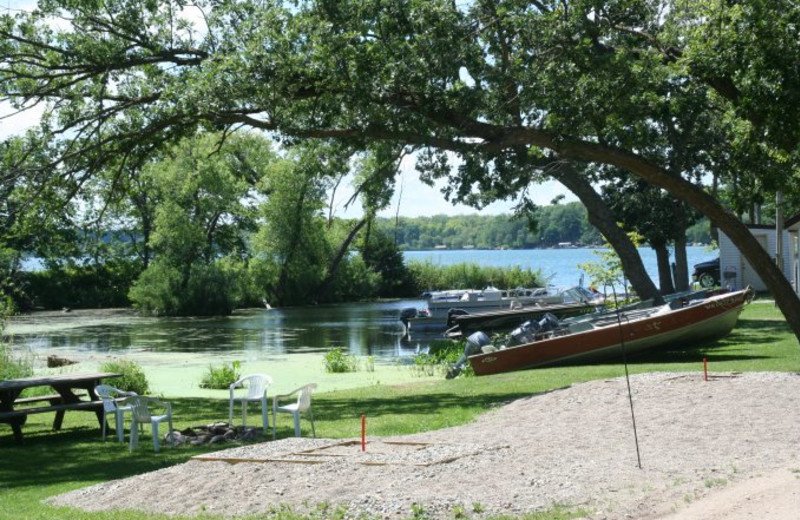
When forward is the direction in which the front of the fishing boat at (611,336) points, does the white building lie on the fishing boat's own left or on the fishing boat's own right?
on the fishing boat's own left

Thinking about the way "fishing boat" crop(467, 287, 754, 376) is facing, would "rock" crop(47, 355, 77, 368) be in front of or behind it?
behind

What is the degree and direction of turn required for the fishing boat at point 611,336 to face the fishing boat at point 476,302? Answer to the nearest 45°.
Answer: approximately 90° to its left

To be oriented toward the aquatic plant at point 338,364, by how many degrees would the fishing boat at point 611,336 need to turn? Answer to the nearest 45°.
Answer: approximately 180°

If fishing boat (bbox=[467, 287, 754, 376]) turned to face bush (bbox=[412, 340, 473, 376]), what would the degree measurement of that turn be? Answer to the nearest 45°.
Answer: approximately 135° to its left

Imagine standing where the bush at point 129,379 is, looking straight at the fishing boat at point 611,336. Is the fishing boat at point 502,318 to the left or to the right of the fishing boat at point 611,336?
left

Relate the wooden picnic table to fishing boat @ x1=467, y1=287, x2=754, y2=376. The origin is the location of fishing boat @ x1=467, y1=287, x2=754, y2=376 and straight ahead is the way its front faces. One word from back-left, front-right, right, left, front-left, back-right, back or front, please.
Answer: back-right

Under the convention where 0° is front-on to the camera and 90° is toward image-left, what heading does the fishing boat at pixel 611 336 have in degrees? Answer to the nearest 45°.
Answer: approximately 270°

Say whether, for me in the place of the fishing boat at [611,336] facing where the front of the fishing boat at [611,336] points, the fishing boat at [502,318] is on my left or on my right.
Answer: on my left
